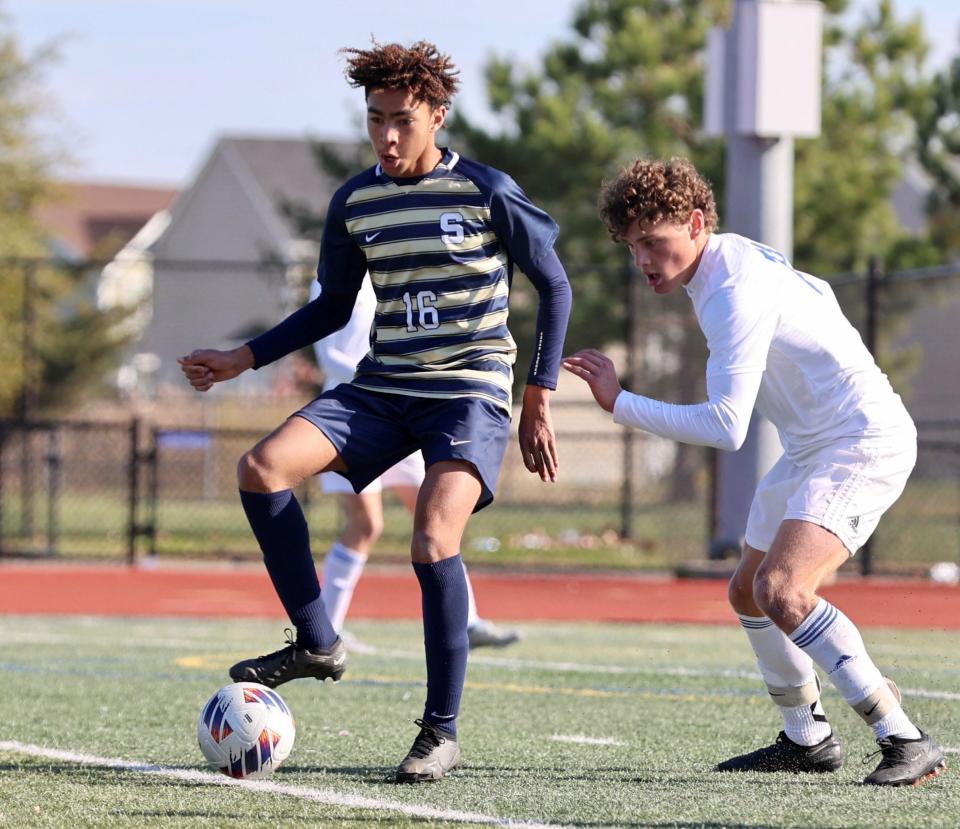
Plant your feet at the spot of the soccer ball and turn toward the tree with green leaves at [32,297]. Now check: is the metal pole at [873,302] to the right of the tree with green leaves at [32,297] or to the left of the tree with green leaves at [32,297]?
right

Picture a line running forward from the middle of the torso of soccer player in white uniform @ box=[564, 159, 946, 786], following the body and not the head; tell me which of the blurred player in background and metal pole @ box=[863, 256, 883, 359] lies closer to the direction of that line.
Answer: the blurred player in background

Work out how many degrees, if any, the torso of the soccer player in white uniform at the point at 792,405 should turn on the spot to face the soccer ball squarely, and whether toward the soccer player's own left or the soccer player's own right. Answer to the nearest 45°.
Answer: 0° — they already face it

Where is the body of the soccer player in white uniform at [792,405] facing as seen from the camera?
to the viewer's left

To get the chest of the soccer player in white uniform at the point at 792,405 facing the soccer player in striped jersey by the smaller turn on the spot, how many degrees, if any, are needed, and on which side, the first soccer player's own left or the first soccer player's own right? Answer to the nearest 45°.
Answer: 0° — they already face them

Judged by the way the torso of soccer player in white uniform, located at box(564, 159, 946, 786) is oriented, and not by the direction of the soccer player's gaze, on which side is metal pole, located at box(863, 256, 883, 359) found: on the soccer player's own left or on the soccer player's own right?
on the soccer player's own right

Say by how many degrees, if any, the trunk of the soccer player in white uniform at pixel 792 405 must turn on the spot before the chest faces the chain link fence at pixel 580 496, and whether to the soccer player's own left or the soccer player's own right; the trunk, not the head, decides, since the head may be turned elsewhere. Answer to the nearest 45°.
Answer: approximately 90° to the soccer player's own right

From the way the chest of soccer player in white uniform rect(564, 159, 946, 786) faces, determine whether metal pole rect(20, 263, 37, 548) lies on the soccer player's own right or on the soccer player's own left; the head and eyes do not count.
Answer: on the soccer player's own right

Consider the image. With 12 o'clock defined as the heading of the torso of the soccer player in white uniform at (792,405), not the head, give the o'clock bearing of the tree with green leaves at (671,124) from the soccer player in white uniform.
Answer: The tree with green leaves is roughly at 3 o'clock from the soccer player in white uniform.

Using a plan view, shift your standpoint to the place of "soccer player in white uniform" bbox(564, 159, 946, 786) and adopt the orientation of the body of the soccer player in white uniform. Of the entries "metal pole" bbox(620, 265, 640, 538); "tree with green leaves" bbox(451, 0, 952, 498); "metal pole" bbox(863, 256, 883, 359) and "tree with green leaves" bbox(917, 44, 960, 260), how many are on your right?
4
